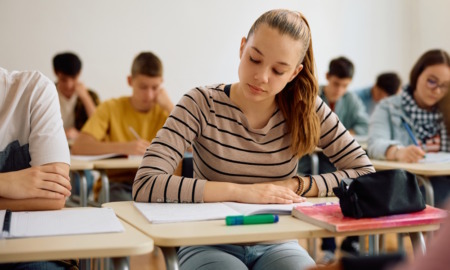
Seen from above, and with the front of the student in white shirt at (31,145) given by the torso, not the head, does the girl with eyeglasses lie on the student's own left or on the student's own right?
on the student's own left

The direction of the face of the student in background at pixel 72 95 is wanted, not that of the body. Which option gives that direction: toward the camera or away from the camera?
toward the camera

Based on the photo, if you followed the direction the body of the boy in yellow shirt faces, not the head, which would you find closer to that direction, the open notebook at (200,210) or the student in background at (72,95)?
the open notebook

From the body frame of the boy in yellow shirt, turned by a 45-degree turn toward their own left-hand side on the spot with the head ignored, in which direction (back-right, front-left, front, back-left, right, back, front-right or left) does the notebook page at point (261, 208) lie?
front-right

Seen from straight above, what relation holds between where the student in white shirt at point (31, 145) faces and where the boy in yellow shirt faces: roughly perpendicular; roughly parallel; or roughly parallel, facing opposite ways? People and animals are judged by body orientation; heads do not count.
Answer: roughly parallel

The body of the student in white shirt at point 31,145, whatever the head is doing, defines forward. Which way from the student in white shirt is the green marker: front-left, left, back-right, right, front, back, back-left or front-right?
front-left

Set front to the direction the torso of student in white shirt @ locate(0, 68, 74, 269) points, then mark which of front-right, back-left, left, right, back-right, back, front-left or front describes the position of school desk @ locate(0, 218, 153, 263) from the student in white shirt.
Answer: front

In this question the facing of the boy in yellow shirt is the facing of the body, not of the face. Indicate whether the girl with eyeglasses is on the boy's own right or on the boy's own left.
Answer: on the boy's own left

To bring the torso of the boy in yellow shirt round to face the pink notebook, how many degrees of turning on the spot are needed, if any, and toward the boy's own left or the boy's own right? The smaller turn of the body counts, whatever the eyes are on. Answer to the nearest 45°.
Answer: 0° — they already face it

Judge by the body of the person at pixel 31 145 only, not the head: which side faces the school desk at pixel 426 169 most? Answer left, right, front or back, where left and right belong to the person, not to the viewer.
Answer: left

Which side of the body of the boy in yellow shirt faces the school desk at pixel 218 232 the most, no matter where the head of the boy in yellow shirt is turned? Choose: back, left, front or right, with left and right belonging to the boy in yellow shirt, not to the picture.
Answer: front

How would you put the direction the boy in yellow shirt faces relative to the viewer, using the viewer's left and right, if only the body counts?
facing the viewer

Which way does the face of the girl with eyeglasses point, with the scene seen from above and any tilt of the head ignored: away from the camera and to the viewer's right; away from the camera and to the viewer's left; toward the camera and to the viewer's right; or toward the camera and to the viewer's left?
toward the camera and to the viewer's left

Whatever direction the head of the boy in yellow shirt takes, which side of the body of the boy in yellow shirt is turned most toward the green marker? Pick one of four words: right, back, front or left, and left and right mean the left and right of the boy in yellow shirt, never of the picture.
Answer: front

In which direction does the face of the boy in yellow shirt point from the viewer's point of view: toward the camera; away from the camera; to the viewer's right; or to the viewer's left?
toward the camera
